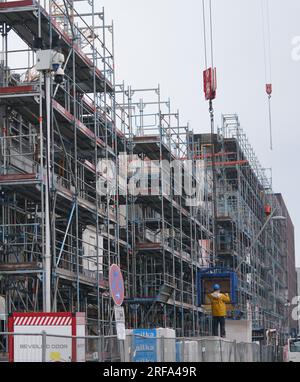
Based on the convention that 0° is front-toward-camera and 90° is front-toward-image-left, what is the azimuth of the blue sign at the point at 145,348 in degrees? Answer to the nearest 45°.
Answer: approximately 0°

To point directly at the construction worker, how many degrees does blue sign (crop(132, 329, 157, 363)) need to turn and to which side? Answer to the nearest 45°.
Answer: approximately 180°

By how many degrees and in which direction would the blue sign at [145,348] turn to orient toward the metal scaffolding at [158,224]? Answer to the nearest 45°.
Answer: approximately 180°

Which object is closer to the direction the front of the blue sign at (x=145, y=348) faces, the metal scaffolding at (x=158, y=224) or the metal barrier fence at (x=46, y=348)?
the metal barrier fence

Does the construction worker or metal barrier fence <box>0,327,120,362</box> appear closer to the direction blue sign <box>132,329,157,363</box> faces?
the metal barrier fence

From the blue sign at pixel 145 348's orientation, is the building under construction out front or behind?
behind
